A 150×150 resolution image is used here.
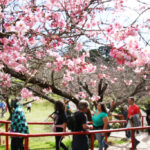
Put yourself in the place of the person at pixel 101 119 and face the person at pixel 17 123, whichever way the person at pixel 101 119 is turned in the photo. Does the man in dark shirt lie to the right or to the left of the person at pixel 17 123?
left

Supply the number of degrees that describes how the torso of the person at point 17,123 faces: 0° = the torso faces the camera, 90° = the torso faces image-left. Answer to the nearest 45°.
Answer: approximately 180°

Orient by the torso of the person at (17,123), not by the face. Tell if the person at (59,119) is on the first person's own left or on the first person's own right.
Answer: on the first person's own right

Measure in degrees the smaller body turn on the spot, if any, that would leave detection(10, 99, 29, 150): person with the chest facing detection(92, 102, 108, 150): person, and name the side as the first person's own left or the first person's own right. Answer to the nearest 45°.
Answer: approximately 90° to the first person's own right

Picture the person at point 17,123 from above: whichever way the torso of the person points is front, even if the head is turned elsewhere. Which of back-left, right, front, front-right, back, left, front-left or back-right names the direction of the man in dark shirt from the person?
back-right
